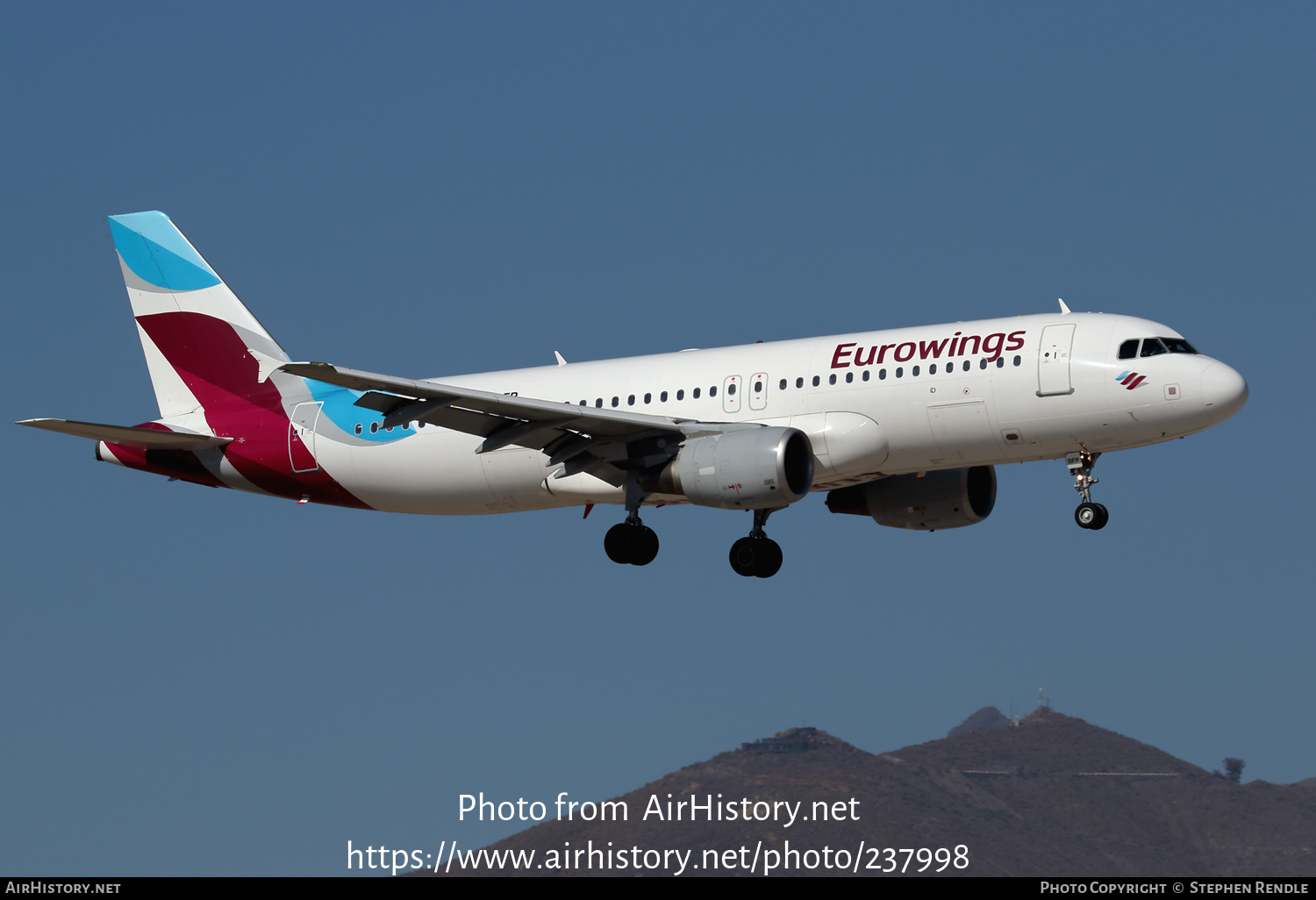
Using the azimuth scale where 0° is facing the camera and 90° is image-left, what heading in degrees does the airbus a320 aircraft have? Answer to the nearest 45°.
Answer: approximately 315°
